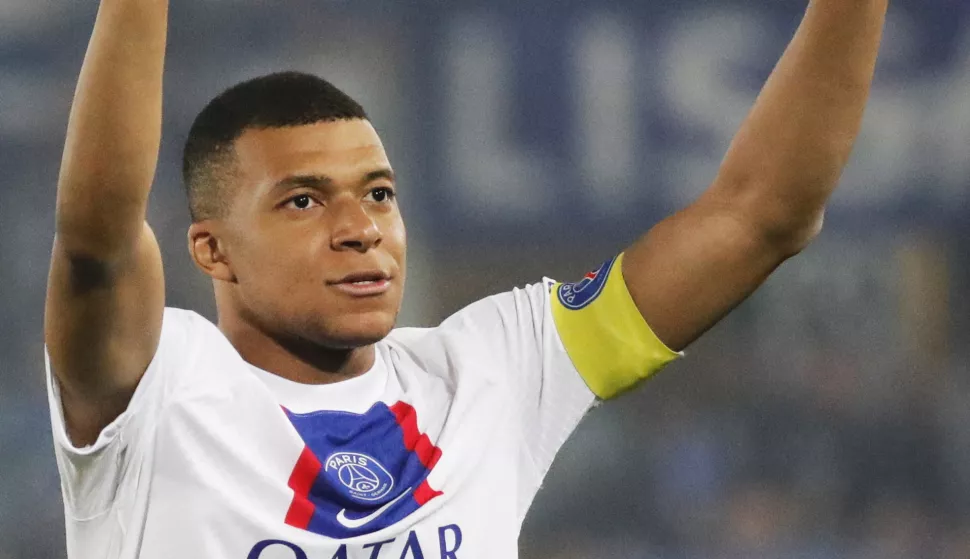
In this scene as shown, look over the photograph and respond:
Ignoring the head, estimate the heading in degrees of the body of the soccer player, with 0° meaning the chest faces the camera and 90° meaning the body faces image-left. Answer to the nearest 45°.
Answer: approximately 315°

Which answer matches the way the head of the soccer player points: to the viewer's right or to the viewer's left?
to the viewer's right
